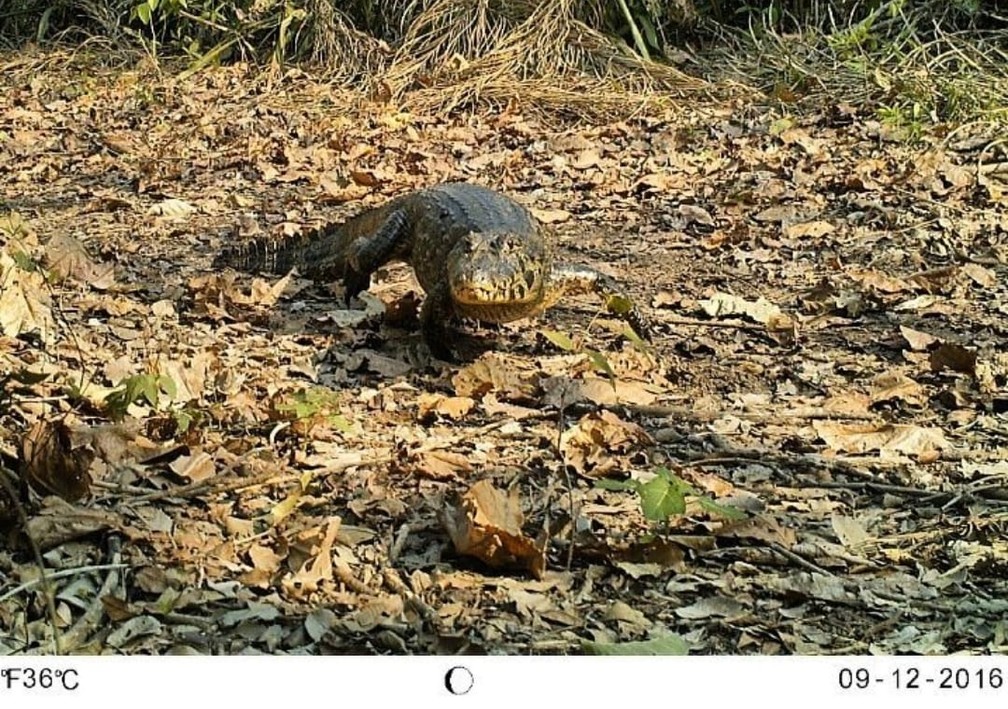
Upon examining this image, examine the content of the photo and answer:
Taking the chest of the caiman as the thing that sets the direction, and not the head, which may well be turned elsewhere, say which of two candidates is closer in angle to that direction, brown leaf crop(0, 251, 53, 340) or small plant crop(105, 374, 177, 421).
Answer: the small plant

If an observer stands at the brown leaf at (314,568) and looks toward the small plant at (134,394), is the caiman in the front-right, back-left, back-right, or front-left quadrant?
front-right

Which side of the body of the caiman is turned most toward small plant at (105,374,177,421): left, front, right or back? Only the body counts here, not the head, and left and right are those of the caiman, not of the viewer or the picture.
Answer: right

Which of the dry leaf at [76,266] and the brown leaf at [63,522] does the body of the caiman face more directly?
the brown leaf

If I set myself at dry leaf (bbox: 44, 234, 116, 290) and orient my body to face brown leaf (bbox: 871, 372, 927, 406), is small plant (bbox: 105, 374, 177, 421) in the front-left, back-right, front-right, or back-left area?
front-right

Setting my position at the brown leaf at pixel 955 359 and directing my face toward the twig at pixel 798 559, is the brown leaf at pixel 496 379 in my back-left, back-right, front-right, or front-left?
front-right

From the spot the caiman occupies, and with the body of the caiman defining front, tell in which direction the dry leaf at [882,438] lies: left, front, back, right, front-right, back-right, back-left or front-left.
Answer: front

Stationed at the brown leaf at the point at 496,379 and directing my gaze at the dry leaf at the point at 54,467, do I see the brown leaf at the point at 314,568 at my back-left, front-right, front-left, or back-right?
front-left

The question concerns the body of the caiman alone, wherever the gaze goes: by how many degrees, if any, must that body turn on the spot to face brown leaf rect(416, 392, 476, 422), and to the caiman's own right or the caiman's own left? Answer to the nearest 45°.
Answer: approximately 45° to the caiman's own right

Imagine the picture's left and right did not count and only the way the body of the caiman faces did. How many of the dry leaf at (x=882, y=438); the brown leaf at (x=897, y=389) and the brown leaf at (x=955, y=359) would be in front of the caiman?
3

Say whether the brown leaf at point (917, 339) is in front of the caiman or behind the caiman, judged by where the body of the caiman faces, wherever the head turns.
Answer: in front

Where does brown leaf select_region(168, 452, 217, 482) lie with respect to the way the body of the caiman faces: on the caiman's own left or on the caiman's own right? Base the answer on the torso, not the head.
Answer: on the caiman's own right

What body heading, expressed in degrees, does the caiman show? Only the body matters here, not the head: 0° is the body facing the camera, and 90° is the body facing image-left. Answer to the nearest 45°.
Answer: approximately 315°

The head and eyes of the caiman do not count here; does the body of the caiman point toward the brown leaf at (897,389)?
yes

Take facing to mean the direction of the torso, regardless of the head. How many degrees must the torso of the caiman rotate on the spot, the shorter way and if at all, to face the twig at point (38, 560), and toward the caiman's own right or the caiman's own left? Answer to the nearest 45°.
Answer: approximately 45° to the caiman's own right

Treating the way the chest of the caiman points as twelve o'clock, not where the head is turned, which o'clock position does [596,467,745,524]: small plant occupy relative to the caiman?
The small plant is roughly at 1 o'clock from the caiman.

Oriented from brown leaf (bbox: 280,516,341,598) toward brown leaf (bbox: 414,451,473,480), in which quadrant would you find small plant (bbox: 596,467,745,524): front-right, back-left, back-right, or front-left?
front-right
